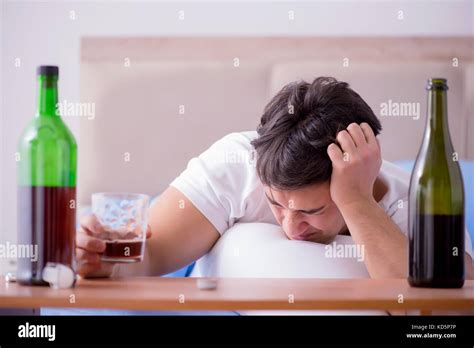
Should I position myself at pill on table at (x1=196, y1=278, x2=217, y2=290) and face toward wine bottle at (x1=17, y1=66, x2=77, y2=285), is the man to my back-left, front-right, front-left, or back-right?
back-right

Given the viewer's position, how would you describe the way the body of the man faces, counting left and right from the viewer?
facing the viewer
